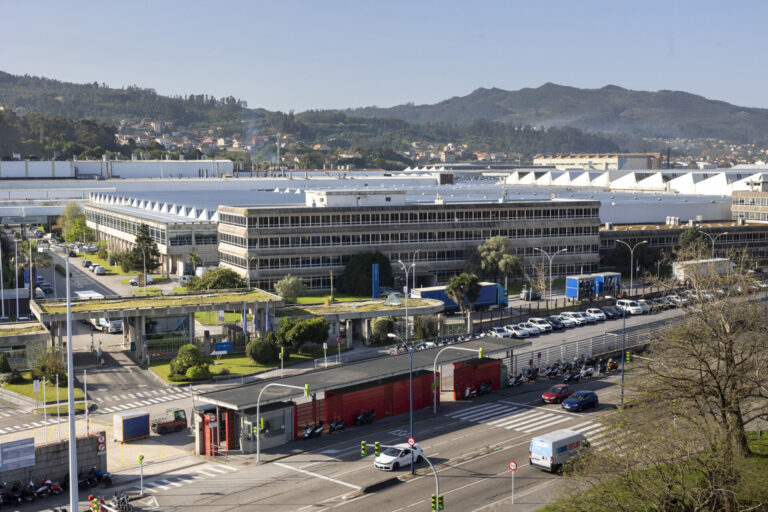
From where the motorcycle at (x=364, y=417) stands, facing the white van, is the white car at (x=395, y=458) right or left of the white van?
right

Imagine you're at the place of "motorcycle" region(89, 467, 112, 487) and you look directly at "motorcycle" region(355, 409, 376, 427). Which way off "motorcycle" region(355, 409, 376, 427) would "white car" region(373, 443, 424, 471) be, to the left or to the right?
right

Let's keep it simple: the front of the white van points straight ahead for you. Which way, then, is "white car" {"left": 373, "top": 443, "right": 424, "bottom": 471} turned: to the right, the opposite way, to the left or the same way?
the opposite way
